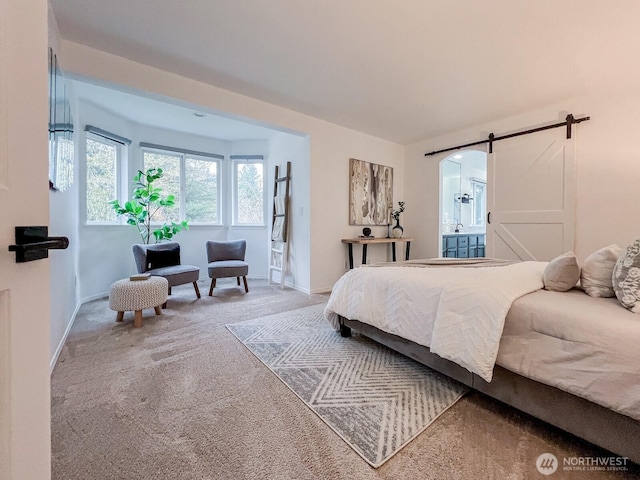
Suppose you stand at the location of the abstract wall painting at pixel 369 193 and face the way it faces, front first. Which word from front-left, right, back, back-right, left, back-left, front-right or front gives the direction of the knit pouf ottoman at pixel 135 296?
right

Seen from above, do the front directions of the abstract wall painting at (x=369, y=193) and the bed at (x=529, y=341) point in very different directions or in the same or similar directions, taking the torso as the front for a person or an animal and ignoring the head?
very different directions

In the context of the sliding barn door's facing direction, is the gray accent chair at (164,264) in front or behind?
in front

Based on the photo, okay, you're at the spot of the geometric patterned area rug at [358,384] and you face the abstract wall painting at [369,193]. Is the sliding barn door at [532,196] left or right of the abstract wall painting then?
right

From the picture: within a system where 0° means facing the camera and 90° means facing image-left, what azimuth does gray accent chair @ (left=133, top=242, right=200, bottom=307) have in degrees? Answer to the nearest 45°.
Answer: approximately 315°

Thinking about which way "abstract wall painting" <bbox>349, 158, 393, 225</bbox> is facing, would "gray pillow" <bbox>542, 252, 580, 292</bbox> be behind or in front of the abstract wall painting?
in front

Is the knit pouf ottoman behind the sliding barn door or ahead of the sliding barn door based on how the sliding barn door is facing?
ahead

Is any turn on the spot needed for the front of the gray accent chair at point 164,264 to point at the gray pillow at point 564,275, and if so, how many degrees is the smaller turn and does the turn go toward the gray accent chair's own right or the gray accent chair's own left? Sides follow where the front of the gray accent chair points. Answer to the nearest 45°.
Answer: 0° — it already faces it

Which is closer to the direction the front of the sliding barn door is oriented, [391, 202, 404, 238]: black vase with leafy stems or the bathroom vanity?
the black vase with leafy stems

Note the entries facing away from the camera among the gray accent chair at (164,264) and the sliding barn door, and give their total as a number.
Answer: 0
